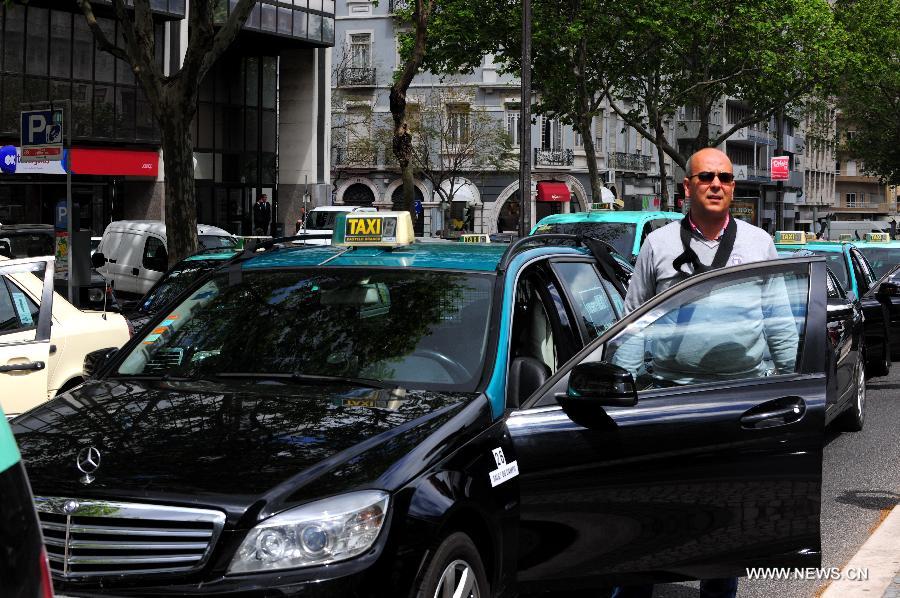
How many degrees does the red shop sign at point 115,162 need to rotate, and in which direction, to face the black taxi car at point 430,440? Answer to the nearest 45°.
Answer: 0° — it already faces it

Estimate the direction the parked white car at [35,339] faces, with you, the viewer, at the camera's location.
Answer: facing the viewer and to the left of the viewer

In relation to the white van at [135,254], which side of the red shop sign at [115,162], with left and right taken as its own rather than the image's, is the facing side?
front

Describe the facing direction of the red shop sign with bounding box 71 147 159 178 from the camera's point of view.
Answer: facing the viewer

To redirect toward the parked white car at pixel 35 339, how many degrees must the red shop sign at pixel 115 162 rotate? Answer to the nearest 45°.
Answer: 0° — it already faces it

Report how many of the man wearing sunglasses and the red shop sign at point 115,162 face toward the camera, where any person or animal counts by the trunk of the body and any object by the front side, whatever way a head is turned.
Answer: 2

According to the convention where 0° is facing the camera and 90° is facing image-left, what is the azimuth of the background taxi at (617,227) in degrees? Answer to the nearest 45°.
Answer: approximately 45°

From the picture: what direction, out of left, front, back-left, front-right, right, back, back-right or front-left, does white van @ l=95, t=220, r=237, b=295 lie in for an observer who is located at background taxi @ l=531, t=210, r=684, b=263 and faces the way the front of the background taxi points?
right

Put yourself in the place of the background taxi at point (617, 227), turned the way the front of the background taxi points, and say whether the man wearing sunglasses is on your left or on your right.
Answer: on your left

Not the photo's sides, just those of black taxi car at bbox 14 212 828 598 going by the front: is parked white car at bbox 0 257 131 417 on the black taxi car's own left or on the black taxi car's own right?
on the black taxi car's own right

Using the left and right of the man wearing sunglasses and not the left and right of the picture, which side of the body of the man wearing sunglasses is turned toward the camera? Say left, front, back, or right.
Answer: front

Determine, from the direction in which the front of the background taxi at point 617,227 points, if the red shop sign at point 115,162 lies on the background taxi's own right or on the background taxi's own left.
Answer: on the background taxi's own right

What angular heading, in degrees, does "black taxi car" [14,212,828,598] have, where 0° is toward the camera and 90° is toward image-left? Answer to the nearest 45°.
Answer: approximately 45°
